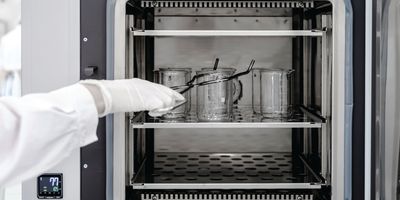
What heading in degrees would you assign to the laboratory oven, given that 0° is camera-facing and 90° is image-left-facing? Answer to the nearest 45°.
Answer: approximately 0°
